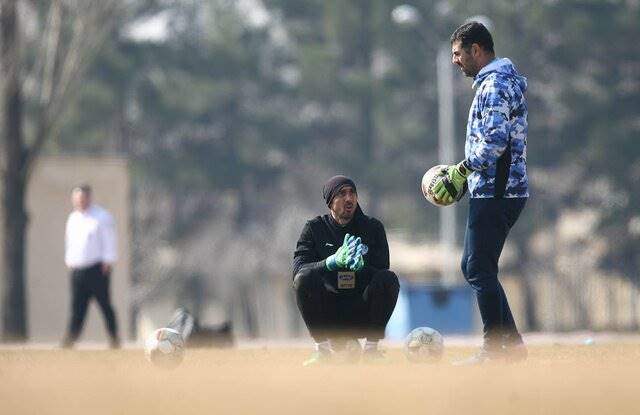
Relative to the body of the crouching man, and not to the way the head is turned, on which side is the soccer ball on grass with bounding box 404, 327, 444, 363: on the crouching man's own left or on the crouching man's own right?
on the crouching man's own left

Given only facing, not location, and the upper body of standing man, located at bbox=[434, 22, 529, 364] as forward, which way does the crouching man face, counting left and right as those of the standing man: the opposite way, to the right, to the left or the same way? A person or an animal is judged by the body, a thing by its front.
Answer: to the left

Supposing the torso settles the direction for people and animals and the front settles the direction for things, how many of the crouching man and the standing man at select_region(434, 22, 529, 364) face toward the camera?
1

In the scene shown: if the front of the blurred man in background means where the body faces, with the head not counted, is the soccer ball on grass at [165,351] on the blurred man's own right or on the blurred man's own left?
on the blurred man's own left

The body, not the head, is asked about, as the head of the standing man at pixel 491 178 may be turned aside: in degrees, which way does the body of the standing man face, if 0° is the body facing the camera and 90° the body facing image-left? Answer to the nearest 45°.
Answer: approximately 90°

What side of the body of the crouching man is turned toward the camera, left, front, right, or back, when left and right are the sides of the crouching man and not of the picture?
front

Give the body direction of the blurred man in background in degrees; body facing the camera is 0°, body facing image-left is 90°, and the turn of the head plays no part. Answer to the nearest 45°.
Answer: approximately 45°

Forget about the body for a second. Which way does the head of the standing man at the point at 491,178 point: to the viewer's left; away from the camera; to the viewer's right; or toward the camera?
to the viewer's left

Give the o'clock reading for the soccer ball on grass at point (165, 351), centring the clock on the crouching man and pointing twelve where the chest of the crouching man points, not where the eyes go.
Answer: The soccer ball on grass is roughly at 3 o'clock from the crouching man.

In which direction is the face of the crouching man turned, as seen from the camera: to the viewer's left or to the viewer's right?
to the viewer's right

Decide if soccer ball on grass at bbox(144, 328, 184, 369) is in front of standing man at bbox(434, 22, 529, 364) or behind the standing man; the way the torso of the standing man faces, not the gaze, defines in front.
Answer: in front

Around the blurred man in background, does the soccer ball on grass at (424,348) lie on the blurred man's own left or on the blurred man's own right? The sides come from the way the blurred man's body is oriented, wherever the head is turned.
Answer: on the blurred man's own left
